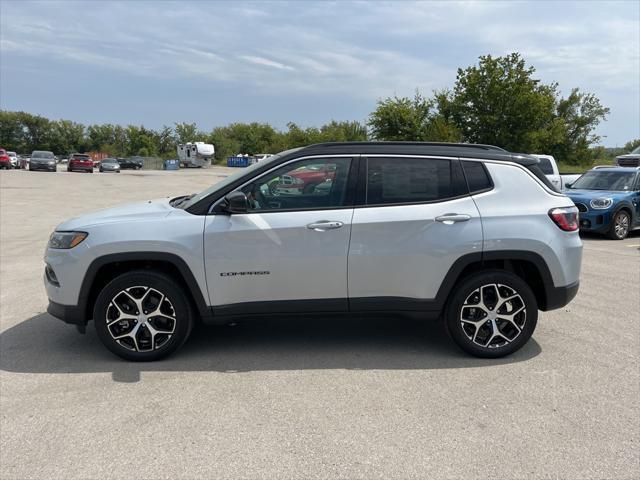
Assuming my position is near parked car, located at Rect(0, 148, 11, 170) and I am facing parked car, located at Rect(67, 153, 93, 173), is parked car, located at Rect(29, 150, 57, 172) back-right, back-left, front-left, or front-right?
front-right

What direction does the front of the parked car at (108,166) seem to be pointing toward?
toward the camera

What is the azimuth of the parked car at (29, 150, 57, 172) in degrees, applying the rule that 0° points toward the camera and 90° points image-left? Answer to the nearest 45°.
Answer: approximately 0°

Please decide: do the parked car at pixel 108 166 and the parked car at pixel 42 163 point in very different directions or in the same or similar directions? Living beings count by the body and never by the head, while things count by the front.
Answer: same or similar directions

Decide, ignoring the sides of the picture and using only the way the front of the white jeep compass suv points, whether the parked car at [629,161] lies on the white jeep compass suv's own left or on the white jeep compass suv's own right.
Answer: on the white jeep compass suv's own right

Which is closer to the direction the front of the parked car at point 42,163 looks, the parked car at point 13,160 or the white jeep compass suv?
the white jeep compass suv

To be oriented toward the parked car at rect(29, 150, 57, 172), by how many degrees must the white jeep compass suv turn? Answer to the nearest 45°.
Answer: approximately 45° to its right

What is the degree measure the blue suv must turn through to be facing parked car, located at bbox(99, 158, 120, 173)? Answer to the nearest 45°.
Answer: approximately 90° to its right

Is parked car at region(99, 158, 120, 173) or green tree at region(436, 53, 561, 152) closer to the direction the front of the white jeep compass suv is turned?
the parked car

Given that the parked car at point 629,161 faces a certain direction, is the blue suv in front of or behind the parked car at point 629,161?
in front

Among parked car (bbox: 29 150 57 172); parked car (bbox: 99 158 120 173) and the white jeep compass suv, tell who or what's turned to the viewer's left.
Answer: the white jeep compass suv

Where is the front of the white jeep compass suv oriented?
to the viewer's left

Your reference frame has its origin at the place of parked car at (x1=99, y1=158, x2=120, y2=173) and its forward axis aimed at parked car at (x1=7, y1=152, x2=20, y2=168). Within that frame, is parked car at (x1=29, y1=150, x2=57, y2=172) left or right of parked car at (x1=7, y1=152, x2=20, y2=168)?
left

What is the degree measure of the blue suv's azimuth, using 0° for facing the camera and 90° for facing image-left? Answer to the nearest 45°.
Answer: approximately 45°

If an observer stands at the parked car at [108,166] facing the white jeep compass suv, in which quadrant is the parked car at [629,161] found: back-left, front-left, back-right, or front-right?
front-left

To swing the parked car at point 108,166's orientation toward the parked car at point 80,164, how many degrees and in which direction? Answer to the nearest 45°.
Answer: approximately 45° to its right
